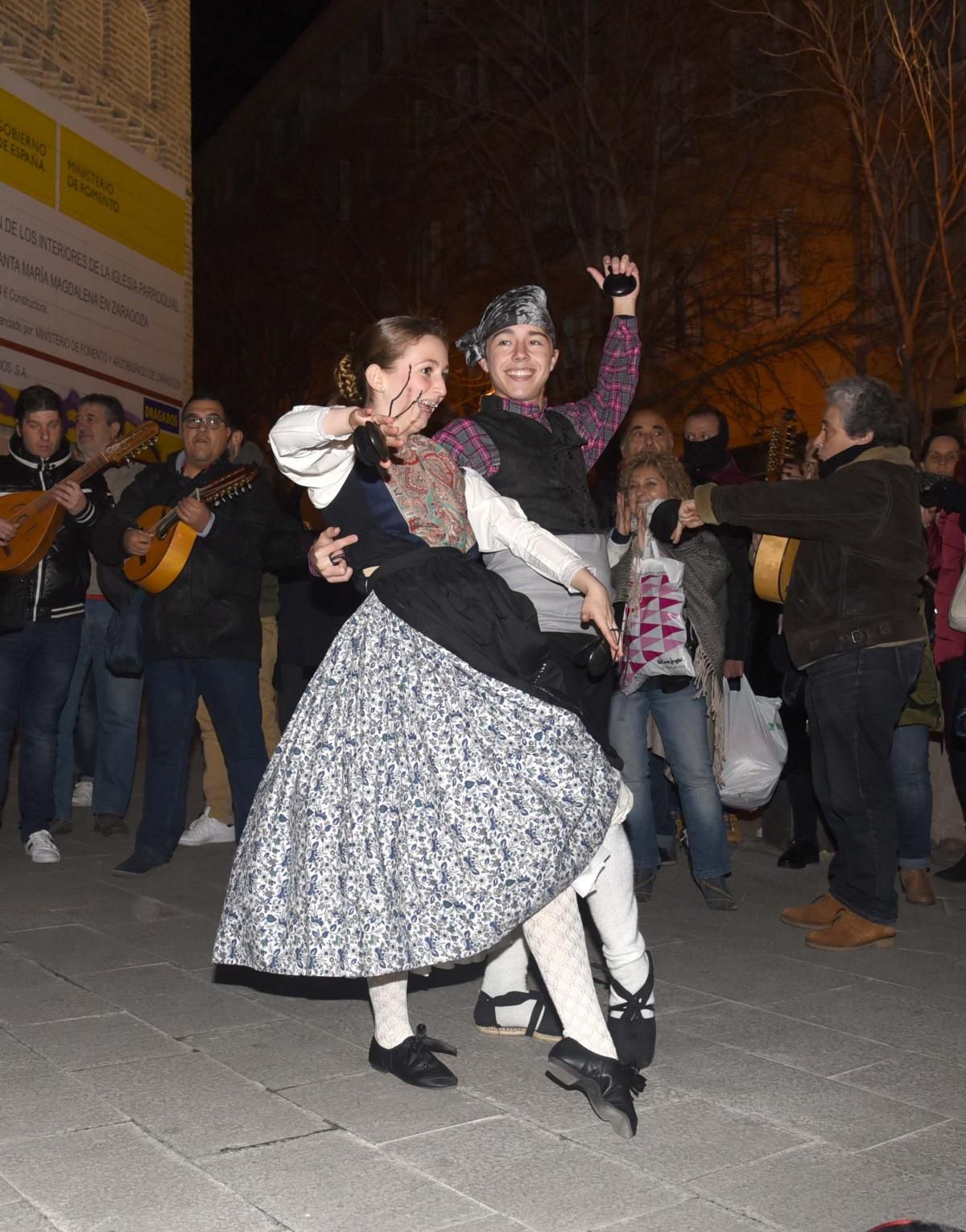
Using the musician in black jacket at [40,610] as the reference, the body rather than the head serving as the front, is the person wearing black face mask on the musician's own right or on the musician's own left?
on the musician's own left

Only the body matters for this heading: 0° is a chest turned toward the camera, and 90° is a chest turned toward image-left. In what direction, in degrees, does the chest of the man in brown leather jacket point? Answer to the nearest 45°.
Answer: approximately 90°

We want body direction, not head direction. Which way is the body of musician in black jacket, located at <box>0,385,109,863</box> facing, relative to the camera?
toward the camera

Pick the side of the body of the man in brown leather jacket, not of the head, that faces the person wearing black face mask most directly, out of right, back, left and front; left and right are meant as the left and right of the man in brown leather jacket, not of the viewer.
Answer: right

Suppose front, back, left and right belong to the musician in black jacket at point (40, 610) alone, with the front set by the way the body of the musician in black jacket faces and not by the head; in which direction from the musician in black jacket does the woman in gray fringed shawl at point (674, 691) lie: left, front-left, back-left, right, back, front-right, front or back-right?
front-left

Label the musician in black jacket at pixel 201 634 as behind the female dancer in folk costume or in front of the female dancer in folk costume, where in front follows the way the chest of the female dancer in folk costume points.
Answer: behind

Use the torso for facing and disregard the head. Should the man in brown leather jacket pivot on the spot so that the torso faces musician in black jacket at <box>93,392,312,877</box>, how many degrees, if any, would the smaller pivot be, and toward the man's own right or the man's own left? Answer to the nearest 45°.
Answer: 0° — they already face them

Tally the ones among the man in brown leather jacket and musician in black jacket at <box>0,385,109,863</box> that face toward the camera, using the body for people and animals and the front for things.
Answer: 1

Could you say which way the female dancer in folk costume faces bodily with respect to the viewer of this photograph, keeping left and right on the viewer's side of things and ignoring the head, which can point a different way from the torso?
facing the viewer and to the right of the viewer
